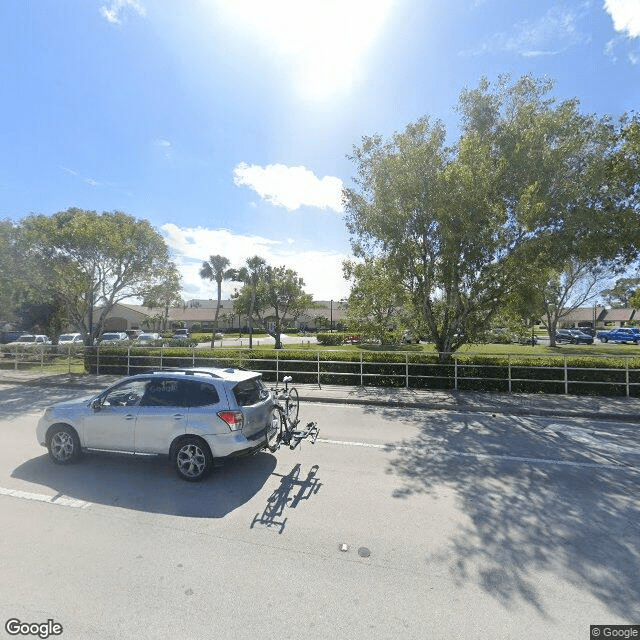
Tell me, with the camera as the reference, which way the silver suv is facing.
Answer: facing away from the viewer and to the left of the viewer

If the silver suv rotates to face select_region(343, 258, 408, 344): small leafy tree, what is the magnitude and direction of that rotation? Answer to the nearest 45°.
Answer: approximately 90° to its right

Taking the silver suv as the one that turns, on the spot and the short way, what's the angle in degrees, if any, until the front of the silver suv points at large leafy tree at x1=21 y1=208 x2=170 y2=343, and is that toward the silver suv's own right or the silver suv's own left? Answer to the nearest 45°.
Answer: approximately 45° to the silver suv's own right

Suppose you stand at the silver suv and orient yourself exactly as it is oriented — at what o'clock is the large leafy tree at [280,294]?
The large leafy tree is roughly at 2 o'clock from the silver suv.

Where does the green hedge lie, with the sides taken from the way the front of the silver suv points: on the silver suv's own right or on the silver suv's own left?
on the silver suv's own right

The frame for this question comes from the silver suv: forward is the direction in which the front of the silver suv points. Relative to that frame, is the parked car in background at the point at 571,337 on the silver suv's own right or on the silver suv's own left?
on the silver suv's own right
